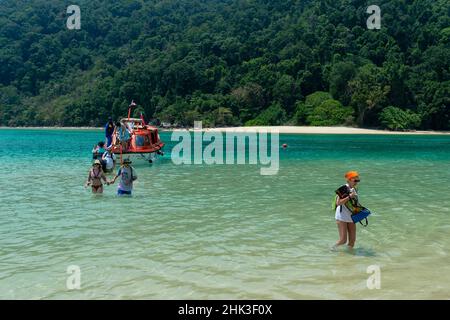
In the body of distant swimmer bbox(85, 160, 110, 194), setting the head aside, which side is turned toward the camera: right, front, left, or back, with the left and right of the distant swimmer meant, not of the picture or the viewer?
front

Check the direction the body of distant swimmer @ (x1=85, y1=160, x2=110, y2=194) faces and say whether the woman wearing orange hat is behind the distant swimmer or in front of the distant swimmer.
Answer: in front

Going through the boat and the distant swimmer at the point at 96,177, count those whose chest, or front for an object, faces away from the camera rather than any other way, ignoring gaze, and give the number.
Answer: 0

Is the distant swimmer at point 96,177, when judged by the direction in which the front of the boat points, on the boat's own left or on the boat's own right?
on the boat's own right

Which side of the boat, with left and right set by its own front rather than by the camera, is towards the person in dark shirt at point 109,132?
right

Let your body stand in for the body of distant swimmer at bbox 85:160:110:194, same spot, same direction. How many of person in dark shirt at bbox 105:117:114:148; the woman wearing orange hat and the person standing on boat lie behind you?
2

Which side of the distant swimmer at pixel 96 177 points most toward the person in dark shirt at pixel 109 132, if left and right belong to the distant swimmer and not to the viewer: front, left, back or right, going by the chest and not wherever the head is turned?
back

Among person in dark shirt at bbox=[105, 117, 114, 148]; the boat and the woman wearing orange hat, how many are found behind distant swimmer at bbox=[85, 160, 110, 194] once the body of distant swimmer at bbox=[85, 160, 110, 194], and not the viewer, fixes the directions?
2

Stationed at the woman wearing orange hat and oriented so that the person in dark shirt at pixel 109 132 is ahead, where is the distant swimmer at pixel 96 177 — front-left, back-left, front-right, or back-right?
front-left

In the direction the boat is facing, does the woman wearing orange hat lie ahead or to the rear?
ahead

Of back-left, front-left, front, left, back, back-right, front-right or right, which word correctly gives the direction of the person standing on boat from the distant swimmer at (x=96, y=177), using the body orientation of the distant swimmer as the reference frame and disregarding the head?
back

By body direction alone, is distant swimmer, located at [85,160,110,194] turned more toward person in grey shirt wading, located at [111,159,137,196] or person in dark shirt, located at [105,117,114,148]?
the person in grey shirt wading

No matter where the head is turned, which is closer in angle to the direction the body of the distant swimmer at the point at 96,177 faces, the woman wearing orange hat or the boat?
the woman wearing orange hat

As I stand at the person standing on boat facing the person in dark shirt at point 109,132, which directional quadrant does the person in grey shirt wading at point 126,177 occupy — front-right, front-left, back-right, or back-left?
front-left

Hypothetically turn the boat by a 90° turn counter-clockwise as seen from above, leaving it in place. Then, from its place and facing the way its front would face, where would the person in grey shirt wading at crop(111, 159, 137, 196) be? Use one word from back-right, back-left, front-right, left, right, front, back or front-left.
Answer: back-right
